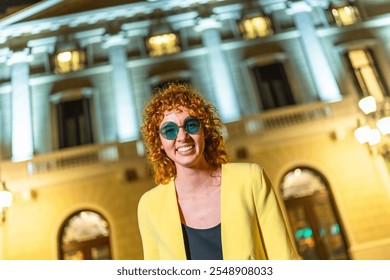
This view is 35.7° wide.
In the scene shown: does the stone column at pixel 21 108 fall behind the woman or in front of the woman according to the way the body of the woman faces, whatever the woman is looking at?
behind

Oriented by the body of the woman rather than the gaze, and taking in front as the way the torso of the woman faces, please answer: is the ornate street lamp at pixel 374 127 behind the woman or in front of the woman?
behind

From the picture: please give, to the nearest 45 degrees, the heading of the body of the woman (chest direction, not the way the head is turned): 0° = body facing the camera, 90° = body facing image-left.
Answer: approximately 0°

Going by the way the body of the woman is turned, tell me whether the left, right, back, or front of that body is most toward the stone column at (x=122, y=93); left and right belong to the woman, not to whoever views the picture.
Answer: back

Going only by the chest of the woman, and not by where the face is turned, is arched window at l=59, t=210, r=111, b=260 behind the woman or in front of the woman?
behind

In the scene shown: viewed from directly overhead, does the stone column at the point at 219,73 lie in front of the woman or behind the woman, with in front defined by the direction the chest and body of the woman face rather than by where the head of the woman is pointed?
behind
